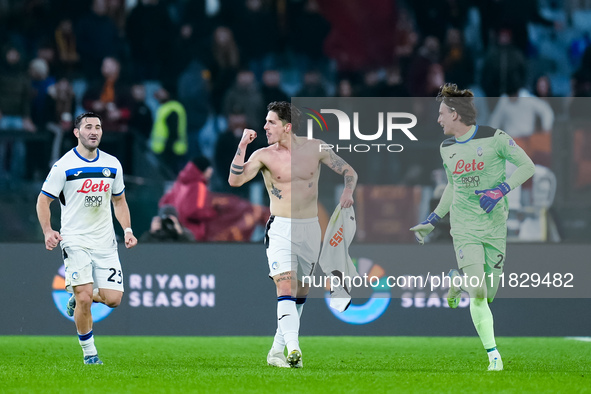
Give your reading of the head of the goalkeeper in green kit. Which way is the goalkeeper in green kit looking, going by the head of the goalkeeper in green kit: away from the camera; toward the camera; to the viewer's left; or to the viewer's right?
to the viewer's left

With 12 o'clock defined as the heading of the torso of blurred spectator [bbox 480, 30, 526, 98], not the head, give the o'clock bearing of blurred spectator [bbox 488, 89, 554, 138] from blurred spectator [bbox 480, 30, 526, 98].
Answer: blurred spectator [bbox 488, 89, 554, 138] is roughly at 12 o'clock from blurred spectator [bbox 480, 30, 526, 98].

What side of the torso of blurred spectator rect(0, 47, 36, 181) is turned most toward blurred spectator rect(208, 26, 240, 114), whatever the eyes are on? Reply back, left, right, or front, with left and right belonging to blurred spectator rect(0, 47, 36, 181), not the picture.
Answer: left

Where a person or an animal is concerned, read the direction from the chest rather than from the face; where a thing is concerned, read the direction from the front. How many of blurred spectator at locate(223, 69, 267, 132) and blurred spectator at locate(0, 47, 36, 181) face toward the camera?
2

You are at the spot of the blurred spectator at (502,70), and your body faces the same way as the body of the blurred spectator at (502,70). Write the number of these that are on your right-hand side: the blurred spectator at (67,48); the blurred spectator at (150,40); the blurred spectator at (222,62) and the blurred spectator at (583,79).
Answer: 3

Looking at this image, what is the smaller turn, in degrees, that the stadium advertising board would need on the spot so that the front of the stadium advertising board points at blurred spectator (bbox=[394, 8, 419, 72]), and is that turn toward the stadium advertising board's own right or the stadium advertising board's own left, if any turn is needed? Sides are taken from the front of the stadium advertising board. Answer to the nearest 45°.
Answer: approximately 135° to the stadium advertising board's own left

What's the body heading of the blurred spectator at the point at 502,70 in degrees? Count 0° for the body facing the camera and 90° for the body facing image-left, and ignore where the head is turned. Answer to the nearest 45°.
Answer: approximately 0°

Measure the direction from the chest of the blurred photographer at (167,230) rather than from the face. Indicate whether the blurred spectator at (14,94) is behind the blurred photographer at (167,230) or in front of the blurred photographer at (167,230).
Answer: behind
